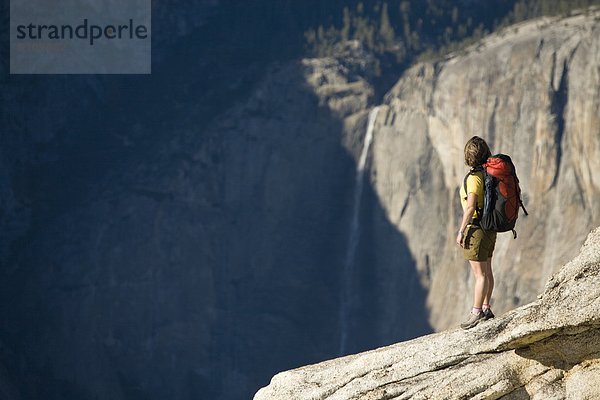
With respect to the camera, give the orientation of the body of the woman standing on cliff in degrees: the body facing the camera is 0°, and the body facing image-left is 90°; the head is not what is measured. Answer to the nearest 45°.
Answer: approximately 90°
